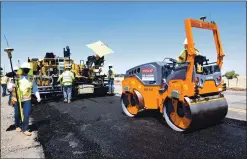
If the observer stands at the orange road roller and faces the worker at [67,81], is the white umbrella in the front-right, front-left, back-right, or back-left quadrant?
front-right

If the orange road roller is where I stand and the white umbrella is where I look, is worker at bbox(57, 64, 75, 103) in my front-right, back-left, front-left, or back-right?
front-left

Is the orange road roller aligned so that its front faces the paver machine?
yes

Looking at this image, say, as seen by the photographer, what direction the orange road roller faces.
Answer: facing away from the viewer and to the left of the viewer

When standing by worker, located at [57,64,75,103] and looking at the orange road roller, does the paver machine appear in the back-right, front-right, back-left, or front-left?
back-left

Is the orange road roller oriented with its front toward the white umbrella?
yes

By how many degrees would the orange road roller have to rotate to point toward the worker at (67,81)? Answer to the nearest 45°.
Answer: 0° — it already faces them
